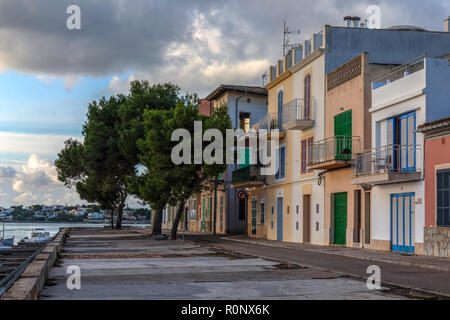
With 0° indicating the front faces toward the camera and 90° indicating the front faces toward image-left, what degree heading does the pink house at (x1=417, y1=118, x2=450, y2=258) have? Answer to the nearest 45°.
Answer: approximately 45°

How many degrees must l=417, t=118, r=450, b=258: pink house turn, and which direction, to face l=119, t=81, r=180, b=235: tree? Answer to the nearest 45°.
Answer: approximately 90° to its right

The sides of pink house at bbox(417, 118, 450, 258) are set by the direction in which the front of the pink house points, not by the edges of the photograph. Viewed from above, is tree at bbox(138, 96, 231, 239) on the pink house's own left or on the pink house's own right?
on the pink house's own right
